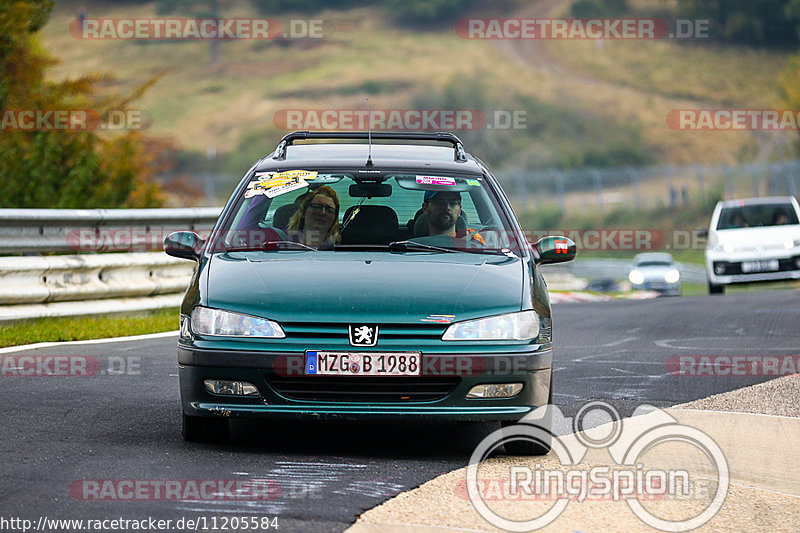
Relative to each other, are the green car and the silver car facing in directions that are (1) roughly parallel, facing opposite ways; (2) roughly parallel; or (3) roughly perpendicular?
roughly parallel

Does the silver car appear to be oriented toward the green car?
yes

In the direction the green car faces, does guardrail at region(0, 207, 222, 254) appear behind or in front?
behind

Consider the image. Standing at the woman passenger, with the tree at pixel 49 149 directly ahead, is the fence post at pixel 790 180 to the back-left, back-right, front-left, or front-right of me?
front-right

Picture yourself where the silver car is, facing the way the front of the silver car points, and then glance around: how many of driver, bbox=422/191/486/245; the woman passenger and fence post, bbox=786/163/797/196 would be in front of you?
2

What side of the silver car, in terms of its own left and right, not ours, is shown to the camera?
front

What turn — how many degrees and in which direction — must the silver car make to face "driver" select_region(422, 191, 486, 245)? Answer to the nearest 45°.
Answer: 0° — it already faces them

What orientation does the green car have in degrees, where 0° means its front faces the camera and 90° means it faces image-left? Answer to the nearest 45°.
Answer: approximately 0°

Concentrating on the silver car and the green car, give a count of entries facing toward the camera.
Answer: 2
